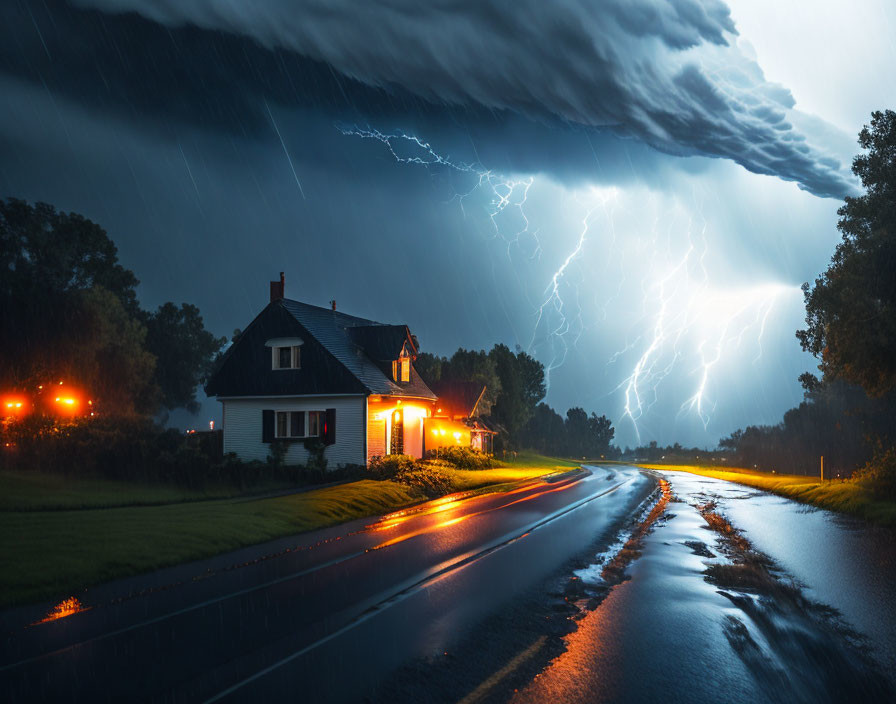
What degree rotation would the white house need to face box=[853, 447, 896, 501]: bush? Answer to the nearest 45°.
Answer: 0° — it already faces it

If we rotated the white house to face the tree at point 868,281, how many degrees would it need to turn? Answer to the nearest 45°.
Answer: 0° — it already faces it

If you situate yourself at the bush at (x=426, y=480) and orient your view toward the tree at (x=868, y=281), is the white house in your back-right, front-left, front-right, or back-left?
back-left

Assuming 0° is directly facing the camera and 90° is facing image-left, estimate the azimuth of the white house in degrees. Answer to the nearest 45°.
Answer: approximately 315°

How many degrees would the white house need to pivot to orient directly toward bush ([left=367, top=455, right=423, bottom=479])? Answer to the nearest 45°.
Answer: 0° — it already faces it

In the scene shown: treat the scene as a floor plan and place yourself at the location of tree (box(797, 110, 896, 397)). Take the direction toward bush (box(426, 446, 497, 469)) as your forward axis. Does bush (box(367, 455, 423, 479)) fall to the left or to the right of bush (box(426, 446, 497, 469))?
left
